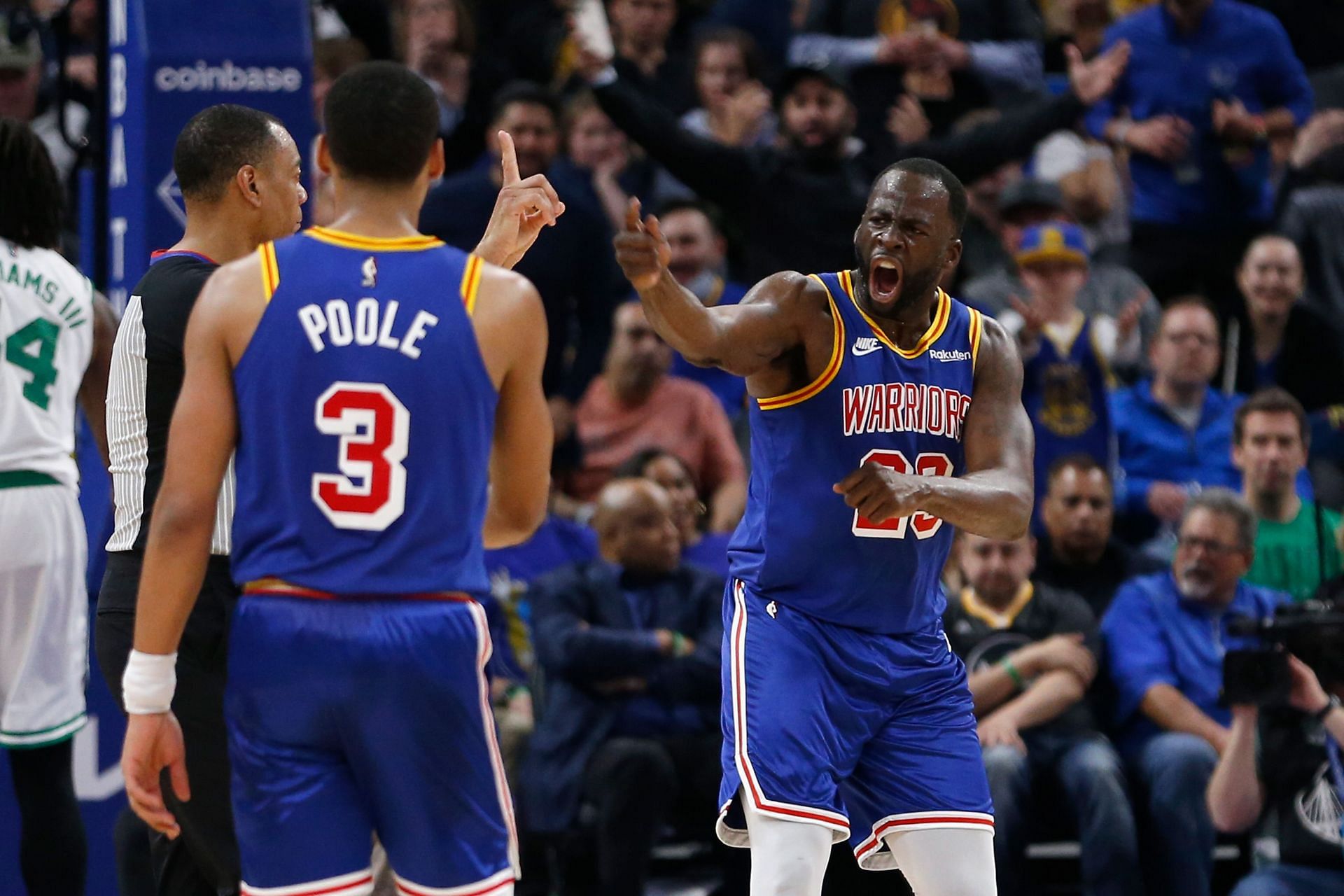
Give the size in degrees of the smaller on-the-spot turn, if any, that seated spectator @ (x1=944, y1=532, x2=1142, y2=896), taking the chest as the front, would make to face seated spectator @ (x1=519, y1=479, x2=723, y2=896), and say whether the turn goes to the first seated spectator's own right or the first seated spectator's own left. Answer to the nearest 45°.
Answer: approximately 90° to the first seated spectator's own right

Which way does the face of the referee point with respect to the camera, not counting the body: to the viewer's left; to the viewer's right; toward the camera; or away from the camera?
to the viewer's right

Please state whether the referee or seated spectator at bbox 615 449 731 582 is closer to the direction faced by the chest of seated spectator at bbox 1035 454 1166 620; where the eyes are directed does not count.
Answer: the referee

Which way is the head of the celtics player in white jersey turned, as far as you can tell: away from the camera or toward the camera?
away from the camera

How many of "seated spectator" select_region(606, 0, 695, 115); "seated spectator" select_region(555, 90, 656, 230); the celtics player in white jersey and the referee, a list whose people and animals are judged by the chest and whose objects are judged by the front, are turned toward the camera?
2

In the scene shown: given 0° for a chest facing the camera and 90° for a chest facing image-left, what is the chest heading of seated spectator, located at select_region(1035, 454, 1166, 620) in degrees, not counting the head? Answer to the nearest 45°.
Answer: approximately 0°

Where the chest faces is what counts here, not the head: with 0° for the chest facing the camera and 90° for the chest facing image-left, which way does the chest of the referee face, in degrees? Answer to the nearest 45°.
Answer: approximately 225°

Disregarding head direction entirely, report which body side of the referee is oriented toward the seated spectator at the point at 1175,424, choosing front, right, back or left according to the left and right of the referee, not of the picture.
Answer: front

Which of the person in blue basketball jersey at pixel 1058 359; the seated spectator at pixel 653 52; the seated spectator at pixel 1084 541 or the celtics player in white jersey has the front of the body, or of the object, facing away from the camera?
the celtics player in white jersey

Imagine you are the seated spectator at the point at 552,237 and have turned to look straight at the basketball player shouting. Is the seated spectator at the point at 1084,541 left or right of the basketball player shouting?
left

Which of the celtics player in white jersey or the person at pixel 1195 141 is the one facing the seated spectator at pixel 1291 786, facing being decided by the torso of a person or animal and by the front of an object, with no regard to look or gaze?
the person at pixel 1195 141

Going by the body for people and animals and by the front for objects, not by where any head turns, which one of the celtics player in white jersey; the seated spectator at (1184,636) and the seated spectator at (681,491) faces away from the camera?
the celtics player in white jersey
